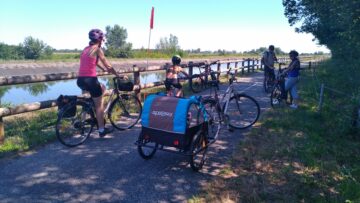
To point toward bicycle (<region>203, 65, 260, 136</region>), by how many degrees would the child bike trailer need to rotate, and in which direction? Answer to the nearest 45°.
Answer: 0° — it already faces it

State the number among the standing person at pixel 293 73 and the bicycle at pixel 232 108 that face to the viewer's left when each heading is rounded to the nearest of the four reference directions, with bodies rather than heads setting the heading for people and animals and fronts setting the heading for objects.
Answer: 1

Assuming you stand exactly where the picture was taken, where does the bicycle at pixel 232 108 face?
facing away from the viewer and to the right of the viewer

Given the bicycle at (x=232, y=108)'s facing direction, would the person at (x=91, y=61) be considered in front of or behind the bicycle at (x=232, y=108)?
behind

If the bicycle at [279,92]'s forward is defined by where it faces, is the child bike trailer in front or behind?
in front

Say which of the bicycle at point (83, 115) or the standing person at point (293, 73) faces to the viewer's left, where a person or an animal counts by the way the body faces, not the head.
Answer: the standing person

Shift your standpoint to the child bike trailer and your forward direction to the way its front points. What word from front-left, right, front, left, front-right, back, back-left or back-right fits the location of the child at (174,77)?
front-left

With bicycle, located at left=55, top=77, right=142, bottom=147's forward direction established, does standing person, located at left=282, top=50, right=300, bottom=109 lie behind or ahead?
ahead

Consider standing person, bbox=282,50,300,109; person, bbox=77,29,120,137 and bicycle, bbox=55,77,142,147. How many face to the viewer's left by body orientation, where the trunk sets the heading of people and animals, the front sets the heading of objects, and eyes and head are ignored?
1

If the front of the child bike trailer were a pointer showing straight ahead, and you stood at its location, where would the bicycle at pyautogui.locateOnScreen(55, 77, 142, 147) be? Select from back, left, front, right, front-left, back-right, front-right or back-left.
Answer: left

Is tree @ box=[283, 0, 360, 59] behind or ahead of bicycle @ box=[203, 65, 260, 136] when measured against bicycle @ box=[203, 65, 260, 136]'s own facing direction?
ahead

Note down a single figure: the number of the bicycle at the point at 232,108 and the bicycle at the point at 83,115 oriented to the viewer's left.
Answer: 0

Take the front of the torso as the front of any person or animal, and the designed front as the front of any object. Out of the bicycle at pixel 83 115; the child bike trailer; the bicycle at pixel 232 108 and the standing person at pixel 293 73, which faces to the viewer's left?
the standing person

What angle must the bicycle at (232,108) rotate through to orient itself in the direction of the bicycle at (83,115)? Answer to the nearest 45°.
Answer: approximately 180°
